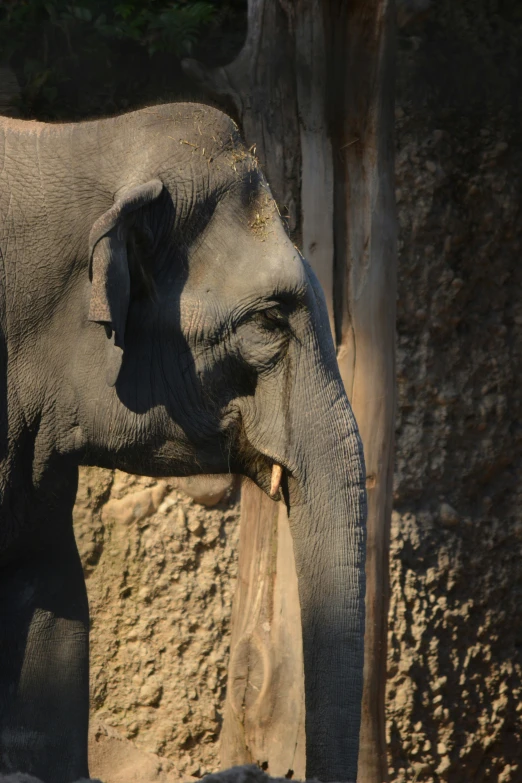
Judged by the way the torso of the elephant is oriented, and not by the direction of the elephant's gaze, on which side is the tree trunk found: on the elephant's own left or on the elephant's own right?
on the elephant's own left

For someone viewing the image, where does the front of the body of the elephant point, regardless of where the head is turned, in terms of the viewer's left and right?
facing to the right of the viewer
